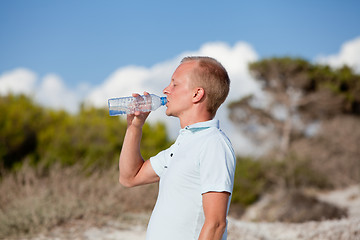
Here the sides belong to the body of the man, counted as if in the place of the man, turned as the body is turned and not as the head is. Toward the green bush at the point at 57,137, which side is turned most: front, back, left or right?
right

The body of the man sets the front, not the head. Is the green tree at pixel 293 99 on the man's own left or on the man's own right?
on the man's own right

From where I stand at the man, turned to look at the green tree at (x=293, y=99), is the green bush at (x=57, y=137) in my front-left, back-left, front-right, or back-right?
front-left

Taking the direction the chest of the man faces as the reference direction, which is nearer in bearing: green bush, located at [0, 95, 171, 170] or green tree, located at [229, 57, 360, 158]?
the green bush

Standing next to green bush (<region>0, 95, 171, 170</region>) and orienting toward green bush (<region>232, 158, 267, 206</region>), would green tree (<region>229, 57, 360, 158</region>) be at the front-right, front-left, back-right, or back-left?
front-left

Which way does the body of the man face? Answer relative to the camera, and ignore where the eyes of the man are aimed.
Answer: to the viewer's left

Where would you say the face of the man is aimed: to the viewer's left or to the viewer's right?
to the viewer's left
